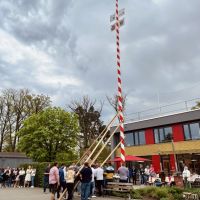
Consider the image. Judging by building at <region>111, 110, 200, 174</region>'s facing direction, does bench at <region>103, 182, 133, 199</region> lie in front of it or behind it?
in front

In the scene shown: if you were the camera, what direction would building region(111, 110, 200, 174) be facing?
facing the viewer and to the left of the viewer

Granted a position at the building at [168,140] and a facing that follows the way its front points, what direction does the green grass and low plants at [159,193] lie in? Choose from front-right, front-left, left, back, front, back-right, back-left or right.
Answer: front-left

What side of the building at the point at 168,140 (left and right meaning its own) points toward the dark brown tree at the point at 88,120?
right

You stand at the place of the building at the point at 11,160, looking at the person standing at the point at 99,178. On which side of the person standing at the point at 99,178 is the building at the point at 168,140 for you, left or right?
left

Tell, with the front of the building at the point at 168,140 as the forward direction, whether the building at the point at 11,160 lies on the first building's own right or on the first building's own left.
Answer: on the first building's own right

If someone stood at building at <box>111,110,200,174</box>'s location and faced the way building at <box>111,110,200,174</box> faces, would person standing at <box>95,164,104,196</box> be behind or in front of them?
in front
